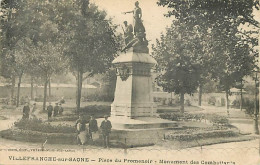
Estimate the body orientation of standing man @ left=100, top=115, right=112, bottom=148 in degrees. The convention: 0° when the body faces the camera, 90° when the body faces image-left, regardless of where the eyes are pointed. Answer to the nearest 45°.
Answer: approximately 0°

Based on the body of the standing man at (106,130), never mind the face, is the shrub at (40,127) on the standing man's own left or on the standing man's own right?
on the standing man's own right

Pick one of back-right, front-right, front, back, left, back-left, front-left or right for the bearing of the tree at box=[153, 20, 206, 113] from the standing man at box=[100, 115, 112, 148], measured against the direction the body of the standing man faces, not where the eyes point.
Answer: back-left

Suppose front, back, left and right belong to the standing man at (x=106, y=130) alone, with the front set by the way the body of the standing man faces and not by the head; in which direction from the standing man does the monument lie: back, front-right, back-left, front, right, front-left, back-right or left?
back-left

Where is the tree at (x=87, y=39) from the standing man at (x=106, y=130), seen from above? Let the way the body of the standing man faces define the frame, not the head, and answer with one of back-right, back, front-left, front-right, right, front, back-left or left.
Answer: back

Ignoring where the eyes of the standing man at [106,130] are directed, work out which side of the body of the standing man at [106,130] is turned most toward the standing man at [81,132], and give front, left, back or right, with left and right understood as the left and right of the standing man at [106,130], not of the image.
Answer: right

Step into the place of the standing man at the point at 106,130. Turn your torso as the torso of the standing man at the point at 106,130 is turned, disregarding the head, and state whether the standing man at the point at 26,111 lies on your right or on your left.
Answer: on your right

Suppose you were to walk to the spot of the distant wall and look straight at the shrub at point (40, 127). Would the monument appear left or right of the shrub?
left
